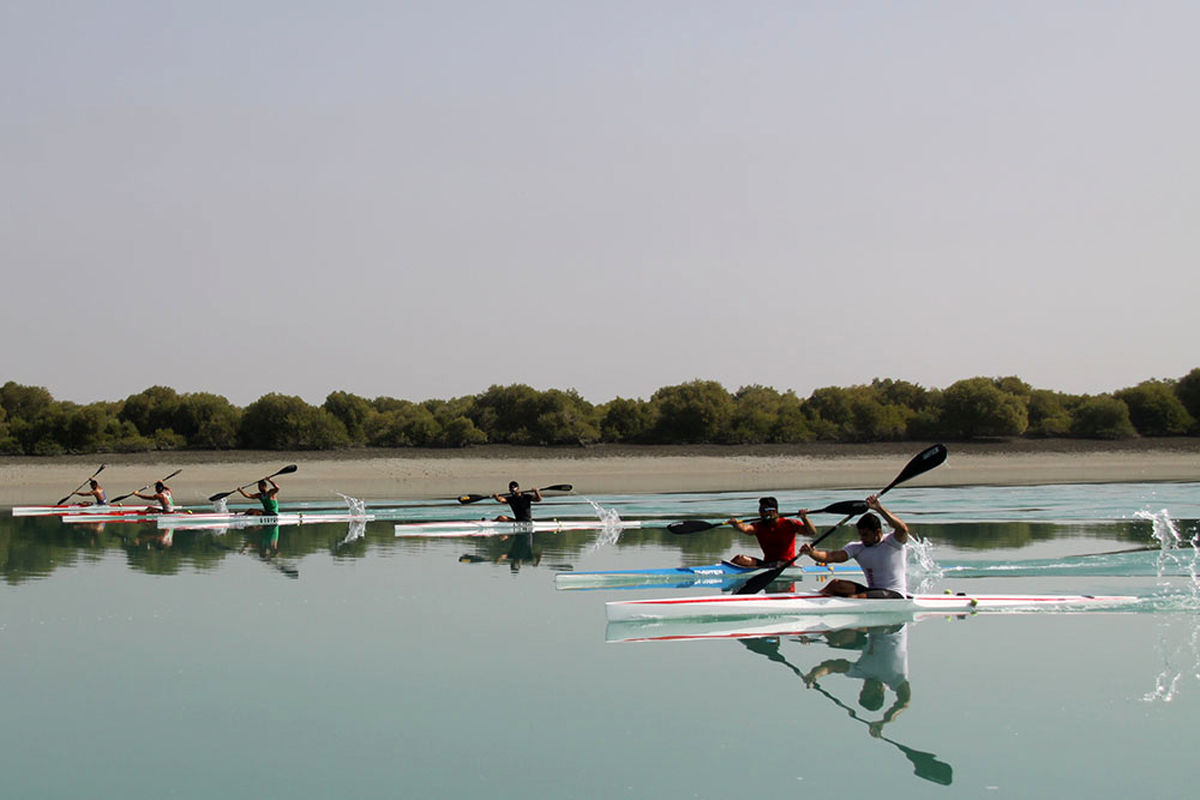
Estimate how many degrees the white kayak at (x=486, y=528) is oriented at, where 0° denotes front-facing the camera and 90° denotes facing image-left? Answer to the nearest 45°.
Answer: approximately 90°

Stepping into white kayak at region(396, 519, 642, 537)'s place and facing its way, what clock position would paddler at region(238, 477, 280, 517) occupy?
The paddler is roughly at 1 o'clock from the white kayak.

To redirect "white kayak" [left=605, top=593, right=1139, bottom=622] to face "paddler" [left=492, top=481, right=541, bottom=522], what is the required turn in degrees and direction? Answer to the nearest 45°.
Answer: approximately 45° to its right

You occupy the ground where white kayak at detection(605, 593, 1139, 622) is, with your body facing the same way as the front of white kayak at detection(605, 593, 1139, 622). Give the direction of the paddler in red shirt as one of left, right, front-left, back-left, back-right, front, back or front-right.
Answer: right

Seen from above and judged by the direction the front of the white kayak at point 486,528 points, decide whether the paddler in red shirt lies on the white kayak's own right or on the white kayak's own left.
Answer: on the white kayak's own left

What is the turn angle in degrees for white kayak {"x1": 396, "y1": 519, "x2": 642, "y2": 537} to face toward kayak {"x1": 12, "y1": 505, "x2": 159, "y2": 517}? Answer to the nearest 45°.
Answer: approximately 45° to its right

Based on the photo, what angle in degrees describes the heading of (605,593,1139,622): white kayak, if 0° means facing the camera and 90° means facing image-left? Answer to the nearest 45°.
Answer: approximately 90°

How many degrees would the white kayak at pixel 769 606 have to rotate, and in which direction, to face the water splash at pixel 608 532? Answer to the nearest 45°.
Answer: approximately 90° to its right
